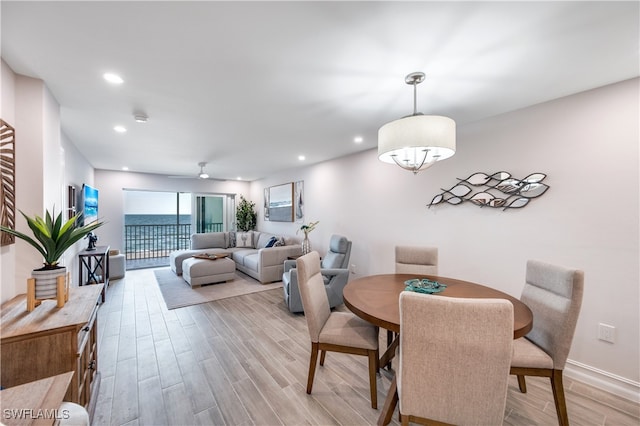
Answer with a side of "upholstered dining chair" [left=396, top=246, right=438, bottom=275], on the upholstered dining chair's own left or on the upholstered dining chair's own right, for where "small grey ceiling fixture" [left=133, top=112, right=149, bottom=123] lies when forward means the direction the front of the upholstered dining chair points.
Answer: on the upholstered dining chair's own right

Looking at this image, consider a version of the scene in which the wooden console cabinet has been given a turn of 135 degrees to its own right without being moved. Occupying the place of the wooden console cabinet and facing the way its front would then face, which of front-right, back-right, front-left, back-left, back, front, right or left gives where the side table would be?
back-right

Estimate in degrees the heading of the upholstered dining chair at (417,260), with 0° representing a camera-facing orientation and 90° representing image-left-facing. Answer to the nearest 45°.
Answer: approximately 0°

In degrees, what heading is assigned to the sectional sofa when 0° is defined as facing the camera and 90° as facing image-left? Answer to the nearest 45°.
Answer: approximately 45°

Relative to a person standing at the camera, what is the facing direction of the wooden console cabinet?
facing to the right of the viewer

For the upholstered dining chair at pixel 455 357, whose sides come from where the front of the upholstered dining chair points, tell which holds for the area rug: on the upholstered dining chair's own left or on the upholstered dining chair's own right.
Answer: on the upholstered dining chair's own left

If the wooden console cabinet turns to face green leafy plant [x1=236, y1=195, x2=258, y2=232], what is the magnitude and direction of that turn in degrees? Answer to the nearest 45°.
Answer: approximately 45° to its left

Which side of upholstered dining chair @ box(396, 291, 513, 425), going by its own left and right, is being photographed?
back
